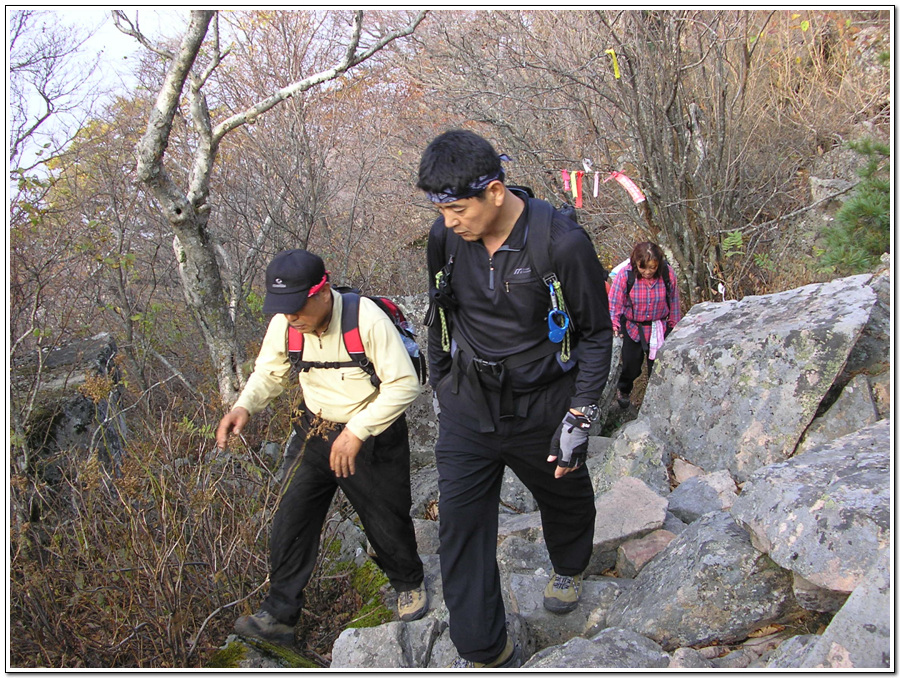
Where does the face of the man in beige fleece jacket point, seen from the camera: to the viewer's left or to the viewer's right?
to the viewer's left

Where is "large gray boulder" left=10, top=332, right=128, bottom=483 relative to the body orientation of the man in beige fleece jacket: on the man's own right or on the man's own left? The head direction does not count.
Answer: on the man's own right

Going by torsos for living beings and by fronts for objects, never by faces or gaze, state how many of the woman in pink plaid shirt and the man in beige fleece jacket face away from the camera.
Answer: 0

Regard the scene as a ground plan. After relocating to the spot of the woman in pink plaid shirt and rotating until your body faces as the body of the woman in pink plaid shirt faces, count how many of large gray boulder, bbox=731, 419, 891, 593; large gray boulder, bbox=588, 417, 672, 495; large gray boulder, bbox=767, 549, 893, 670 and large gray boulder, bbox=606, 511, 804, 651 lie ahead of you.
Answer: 4

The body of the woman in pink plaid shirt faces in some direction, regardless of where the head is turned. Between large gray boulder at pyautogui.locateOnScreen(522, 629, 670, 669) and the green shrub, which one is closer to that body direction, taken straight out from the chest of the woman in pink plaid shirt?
the large gray boulder

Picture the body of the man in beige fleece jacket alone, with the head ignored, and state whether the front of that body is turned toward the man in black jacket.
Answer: no

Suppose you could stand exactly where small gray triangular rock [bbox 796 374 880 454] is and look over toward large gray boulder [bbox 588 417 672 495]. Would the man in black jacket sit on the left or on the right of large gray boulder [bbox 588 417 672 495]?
left

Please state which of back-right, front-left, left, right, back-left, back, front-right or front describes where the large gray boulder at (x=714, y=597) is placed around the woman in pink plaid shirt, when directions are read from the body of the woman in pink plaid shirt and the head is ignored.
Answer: front

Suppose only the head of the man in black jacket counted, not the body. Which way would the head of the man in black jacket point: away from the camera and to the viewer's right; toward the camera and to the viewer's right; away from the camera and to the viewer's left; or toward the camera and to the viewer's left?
toward the camera and to the viewer's left

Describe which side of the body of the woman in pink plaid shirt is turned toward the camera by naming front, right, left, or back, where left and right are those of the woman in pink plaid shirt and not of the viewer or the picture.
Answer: front

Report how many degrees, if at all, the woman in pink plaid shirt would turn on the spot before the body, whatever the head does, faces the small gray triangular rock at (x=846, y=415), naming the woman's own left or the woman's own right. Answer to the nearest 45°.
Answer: approximately 45° to the woman's own left

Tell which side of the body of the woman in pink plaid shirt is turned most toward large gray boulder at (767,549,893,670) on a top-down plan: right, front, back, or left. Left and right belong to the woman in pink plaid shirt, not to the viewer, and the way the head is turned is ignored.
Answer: front

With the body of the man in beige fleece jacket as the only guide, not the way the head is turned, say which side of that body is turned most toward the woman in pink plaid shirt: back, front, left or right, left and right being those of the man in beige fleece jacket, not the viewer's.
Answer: back

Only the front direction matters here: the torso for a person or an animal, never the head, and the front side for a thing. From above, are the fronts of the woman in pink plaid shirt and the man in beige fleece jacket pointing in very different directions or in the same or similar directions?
same or similar directions

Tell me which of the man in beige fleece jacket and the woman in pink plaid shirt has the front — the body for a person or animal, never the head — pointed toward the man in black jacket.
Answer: the woman in pink plaid shirt

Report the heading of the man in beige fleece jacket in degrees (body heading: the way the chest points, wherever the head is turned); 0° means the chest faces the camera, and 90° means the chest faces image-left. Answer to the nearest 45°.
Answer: approximately 45°

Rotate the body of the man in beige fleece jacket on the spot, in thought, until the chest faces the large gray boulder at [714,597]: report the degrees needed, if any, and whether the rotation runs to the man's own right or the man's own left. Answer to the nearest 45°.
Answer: approximately 135° to the man's own left

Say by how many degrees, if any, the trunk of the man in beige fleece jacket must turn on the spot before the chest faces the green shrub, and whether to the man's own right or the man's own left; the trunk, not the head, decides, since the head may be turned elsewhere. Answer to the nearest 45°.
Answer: approximately 180°

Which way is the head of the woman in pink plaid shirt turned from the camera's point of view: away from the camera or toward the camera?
toward the camera
